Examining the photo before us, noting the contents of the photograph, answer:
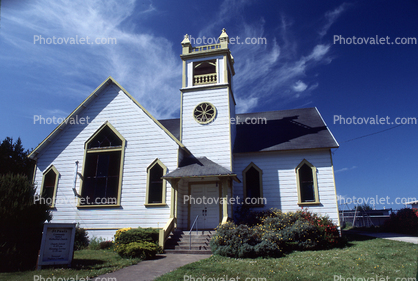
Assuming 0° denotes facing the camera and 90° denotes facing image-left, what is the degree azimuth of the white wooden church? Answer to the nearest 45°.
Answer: approximately 0°

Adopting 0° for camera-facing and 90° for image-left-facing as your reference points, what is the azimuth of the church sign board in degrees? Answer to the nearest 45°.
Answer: approximately 0°

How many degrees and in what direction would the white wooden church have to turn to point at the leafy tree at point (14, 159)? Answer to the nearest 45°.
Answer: approximately 135° to its right

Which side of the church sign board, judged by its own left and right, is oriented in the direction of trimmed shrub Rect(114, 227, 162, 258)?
left

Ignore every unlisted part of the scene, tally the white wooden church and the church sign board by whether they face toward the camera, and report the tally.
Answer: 2

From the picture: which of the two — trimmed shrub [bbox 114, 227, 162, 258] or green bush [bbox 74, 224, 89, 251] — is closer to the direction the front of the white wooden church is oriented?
the trimmed shrub

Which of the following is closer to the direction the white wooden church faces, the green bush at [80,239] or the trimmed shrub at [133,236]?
the trimmed shrub
